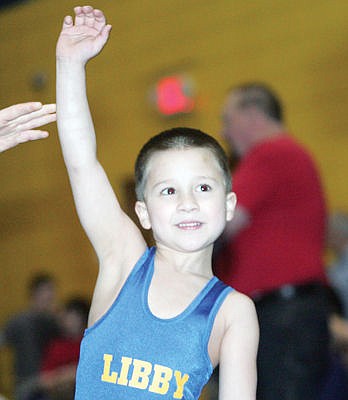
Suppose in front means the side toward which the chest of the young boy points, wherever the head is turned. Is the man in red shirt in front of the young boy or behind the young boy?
behind

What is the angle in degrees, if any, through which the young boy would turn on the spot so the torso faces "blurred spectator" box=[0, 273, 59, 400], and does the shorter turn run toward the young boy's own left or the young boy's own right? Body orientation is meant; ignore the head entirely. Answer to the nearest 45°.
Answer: approximately 180°

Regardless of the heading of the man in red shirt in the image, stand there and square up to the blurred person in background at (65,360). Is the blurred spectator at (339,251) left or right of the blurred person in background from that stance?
right

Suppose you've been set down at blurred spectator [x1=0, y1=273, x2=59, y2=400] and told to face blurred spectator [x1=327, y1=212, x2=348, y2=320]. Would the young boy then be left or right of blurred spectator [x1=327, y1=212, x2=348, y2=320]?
right

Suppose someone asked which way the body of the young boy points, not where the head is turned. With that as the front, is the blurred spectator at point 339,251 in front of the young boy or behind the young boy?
behind

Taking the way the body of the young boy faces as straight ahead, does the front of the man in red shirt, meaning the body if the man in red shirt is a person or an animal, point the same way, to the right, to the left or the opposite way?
to the right

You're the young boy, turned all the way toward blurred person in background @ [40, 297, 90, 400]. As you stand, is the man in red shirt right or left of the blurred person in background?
right

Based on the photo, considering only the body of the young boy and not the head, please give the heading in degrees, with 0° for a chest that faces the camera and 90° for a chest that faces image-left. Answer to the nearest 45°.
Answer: approximately 0°

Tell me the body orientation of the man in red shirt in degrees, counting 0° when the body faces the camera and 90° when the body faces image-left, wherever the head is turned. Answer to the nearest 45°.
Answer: approximately 90°

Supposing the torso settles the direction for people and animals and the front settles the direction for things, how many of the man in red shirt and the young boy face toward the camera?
1

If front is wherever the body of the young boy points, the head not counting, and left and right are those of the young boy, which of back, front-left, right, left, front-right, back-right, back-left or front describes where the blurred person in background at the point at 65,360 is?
back

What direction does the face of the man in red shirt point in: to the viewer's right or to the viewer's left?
to the viewer's left
